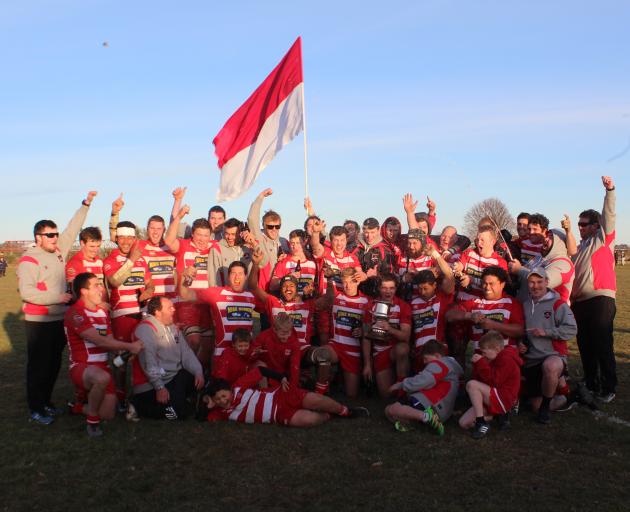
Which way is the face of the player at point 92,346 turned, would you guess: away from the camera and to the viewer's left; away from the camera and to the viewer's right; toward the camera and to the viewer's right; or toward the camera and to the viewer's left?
toward the camera and to the viewer's right

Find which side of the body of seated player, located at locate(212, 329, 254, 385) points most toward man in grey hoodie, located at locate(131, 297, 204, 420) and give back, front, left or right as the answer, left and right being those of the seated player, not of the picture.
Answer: right

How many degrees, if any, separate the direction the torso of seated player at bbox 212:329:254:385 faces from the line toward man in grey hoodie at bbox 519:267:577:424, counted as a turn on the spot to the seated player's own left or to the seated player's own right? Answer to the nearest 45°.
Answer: approximately 90° to the seated player's own left

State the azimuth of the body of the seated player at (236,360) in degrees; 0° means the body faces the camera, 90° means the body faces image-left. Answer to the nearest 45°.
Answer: approximately 0°

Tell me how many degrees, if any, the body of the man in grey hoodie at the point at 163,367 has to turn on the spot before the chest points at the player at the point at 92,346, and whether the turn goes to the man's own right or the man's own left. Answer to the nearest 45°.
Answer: approximately 135° to the man's own right

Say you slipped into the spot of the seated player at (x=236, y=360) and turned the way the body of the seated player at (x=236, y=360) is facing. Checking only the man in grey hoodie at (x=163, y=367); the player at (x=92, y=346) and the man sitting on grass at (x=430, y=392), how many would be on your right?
2
